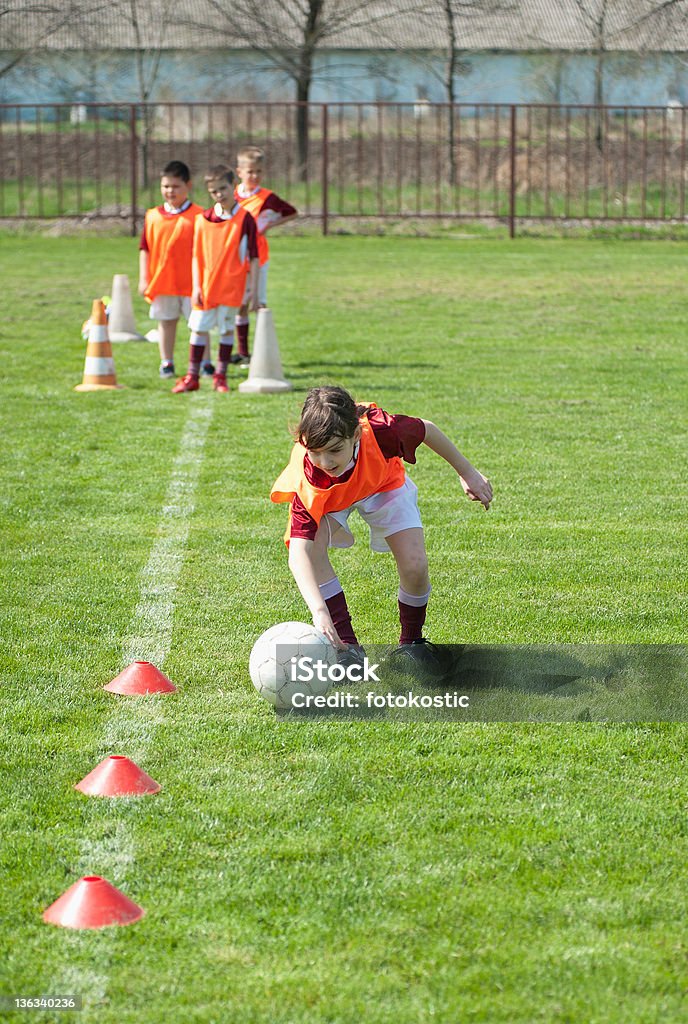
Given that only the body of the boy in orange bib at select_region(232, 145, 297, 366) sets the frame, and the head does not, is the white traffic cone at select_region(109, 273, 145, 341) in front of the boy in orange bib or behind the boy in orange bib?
behind

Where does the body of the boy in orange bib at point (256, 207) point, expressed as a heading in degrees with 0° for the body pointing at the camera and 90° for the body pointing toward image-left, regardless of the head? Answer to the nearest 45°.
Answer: approximately 0°

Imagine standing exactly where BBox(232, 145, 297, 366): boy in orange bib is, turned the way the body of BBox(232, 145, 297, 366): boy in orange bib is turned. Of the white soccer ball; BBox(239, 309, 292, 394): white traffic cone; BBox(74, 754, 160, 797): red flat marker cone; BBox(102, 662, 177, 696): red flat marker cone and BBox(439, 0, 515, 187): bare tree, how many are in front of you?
4

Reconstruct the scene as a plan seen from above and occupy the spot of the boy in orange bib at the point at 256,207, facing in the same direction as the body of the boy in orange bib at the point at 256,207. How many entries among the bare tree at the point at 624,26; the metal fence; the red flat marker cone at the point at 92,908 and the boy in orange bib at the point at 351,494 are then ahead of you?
2

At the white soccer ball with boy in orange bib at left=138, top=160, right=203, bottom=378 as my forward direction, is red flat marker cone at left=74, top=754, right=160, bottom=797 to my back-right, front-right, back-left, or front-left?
back-left

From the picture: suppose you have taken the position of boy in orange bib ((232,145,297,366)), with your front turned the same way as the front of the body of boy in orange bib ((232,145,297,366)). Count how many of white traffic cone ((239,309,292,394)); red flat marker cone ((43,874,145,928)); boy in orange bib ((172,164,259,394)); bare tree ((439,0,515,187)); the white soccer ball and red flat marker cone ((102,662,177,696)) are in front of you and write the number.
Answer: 5

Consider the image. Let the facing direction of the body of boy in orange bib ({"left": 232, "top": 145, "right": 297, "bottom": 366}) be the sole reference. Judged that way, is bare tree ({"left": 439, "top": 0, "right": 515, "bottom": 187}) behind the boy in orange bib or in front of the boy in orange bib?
behind
